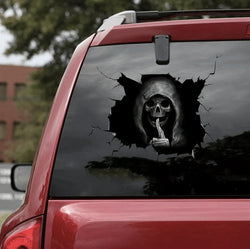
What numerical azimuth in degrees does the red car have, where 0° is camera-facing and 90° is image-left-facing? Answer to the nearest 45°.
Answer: approximately 180°

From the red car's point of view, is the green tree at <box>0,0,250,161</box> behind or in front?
in front
